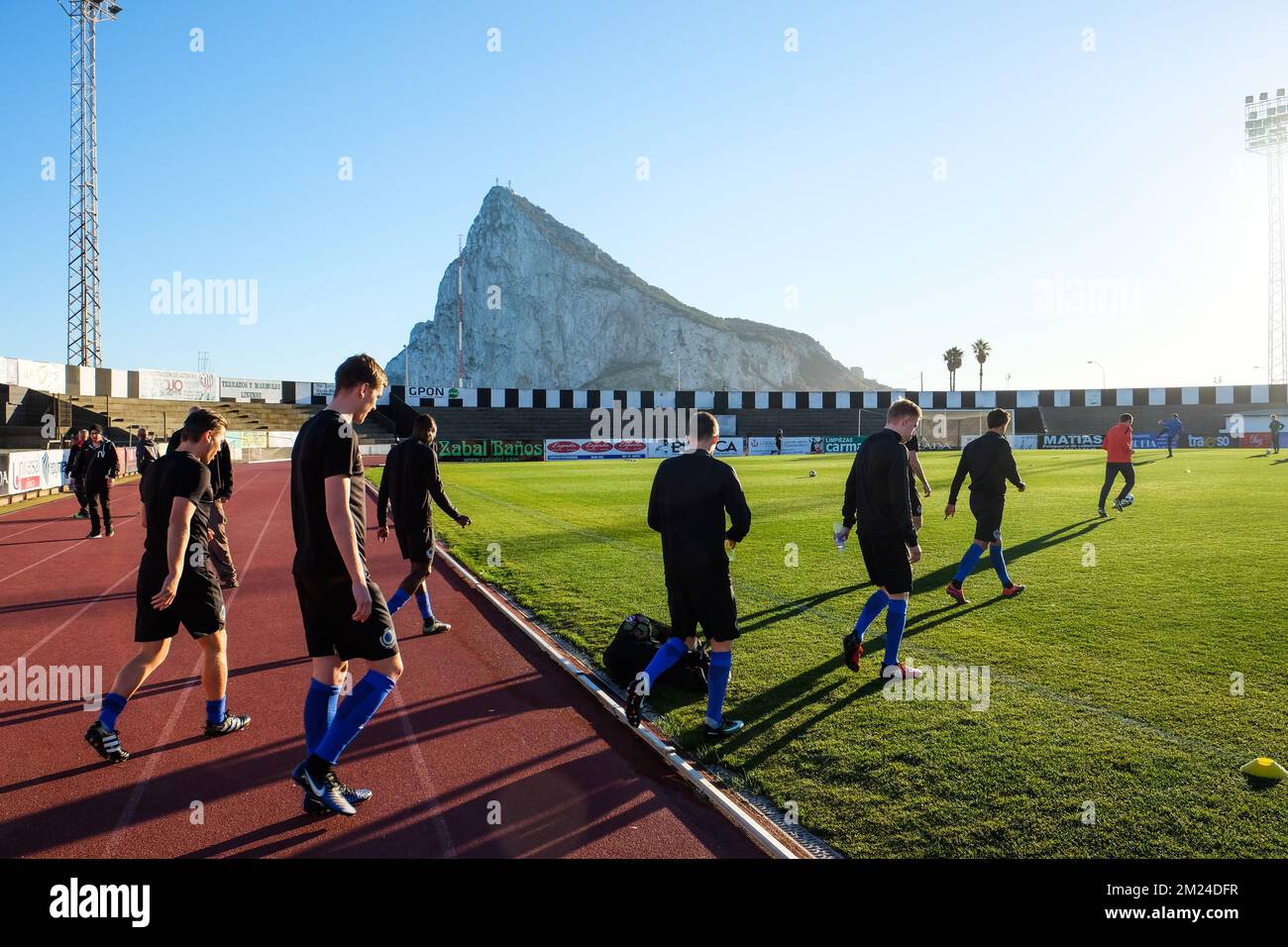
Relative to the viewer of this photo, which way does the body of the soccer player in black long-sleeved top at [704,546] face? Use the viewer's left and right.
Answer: facing away from the viewer and to the right of the viewer

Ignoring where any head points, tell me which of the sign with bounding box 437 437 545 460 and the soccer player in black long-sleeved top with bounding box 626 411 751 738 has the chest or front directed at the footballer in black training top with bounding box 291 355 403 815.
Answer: the sign

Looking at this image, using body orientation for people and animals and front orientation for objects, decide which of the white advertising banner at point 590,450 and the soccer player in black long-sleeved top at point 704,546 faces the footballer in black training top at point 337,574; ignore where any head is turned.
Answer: the white advertising banner

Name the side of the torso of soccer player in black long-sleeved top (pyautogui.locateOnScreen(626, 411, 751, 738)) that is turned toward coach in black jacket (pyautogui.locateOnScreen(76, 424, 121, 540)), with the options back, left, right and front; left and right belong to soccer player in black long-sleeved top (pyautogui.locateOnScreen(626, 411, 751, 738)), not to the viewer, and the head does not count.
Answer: left

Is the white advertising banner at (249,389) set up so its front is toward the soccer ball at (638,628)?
yes

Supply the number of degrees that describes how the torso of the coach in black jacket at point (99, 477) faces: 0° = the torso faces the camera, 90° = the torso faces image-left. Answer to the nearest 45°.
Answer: approximately 0°

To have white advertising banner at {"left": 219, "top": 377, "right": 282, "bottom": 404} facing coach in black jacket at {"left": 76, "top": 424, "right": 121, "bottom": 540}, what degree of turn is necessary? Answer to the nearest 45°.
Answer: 0° — it already faces them

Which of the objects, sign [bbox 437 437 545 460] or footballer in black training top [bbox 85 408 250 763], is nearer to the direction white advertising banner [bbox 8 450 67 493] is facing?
the footballer in black training top

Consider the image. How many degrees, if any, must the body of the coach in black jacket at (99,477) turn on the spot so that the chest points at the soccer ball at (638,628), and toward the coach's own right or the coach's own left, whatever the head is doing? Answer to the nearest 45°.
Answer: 0° — they already face it
